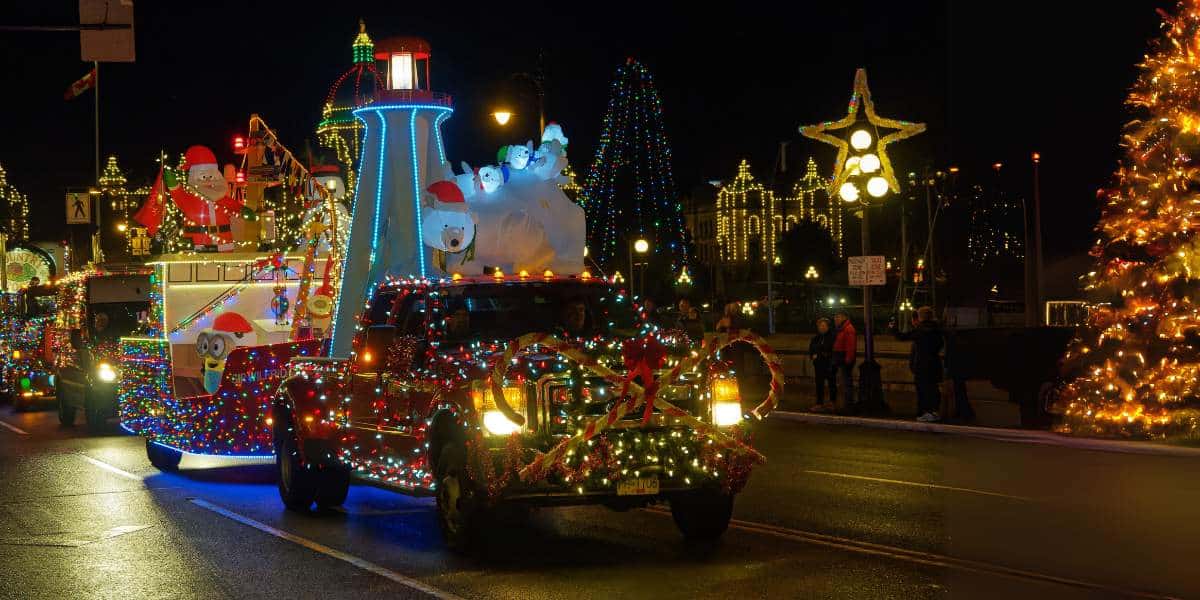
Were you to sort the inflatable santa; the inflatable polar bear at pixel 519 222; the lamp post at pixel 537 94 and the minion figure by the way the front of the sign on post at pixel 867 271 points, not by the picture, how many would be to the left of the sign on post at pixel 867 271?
0

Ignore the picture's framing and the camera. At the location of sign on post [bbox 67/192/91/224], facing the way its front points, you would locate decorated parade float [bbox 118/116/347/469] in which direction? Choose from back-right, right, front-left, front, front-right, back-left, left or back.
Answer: front

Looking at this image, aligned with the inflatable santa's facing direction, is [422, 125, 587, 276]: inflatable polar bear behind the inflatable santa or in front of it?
in front

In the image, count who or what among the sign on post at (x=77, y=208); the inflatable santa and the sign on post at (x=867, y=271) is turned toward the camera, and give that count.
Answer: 3

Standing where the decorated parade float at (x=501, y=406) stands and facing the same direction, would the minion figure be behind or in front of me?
behind

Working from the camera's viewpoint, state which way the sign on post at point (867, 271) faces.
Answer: facing the viewer

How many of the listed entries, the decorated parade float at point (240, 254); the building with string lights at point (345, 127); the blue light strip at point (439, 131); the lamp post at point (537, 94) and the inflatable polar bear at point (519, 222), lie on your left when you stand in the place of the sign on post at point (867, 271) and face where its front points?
0

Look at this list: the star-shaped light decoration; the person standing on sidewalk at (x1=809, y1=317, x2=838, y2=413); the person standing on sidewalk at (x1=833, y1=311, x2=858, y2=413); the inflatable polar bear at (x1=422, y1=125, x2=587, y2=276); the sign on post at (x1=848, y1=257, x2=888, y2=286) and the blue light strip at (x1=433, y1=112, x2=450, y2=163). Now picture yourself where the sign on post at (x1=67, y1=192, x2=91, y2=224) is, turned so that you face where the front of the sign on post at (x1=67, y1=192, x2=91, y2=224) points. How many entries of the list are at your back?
0

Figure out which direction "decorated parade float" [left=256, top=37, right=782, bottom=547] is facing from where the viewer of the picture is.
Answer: facing the viewer and to the right of the viewer

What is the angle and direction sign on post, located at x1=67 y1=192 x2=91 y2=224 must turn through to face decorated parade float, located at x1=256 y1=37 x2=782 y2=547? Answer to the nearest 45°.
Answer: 0° — it already faces it

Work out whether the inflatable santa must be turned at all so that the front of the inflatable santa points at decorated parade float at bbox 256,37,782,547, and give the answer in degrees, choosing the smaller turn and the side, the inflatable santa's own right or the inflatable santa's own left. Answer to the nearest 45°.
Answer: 0° — it already faces it

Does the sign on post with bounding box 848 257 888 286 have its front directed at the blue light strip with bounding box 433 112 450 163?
no

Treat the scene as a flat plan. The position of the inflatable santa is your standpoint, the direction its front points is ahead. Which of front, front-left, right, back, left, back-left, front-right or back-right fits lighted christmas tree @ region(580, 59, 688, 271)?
back-left

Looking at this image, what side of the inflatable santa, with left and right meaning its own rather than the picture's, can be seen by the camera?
front

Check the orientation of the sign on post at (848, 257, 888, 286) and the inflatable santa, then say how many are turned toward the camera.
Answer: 2

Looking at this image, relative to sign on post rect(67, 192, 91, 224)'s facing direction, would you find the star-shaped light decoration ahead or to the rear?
ahead
